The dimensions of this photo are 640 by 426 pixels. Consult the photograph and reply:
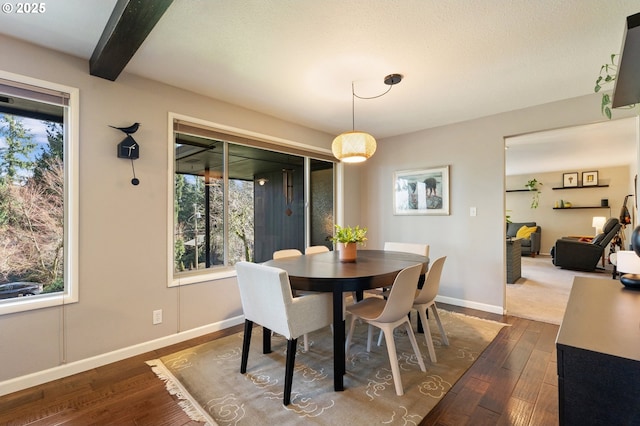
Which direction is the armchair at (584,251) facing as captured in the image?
to the viewer's left

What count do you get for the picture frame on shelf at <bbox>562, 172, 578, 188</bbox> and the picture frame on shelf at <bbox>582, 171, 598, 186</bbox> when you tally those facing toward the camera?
2

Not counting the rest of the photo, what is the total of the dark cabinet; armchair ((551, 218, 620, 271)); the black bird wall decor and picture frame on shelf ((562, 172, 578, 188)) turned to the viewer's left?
2

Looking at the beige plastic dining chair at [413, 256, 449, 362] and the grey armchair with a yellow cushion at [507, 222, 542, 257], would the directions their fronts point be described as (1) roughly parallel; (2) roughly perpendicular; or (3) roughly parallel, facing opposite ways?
roughly perpendicular

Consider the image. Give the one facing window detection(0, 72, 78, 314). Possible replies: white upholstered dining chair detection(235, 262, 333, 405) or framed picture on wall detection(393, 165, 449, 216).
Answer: the framed picture on wall

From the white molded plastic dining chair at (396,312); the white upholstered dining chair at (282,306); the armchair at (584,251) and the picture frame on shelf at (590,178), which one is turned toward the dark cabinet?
the picture frame on shelf

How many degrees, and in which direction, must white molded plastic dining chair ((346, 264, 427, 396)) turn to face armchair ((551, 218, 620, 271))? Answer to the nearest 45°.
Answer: approximately 90° to its right

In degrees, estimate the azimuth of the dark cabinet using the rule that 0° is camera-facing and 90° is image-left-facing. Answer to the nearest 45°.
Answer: approximately 90°

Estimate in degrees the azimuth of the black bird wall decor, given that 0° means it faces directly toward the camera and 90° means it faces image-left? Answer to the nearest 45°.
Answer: approximately 270°

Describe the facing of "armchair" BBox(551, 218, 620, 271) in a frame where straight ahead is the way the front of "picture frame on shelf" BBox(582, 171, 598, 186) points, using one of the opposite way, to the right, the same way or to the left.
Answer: to the right
